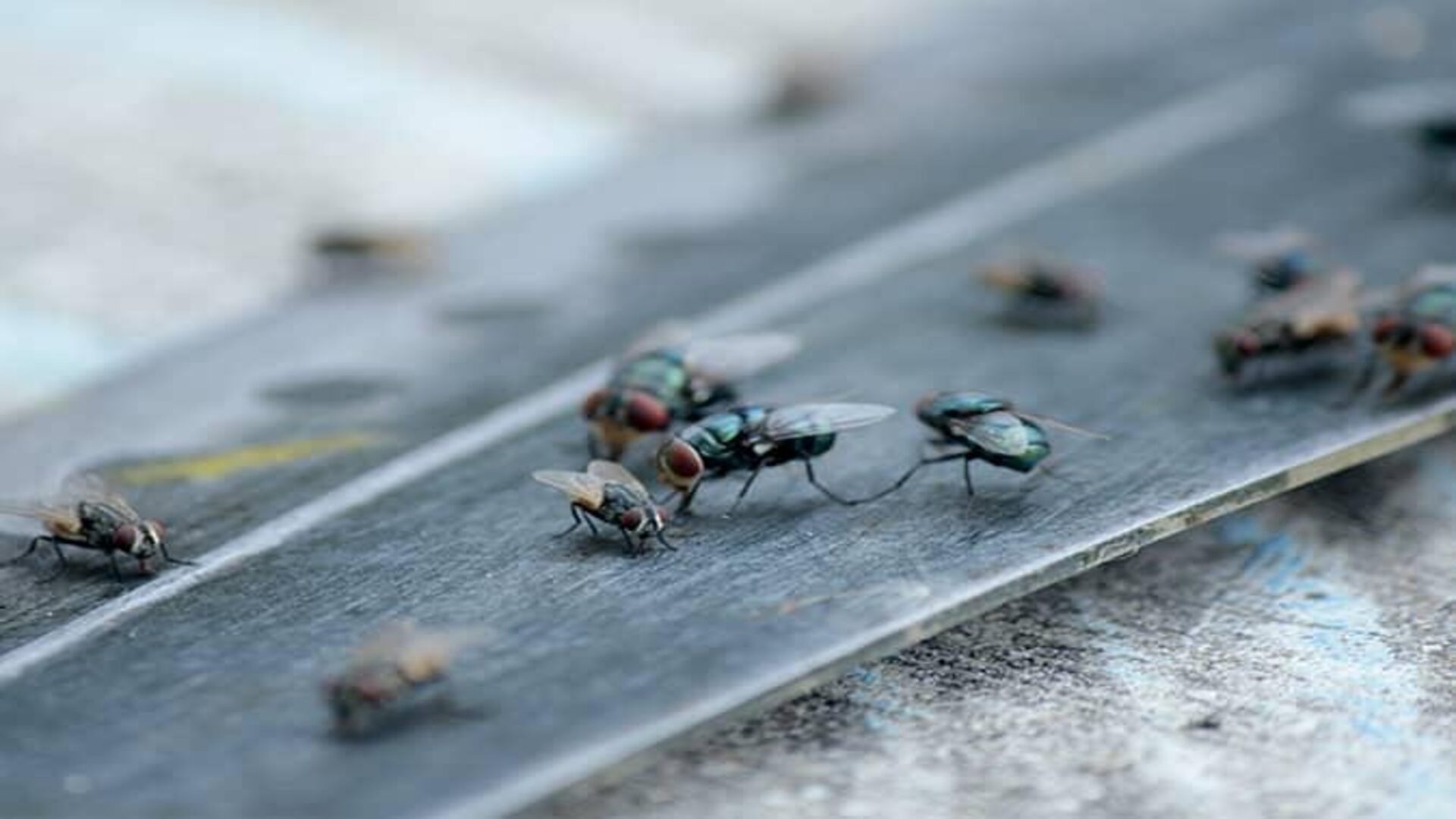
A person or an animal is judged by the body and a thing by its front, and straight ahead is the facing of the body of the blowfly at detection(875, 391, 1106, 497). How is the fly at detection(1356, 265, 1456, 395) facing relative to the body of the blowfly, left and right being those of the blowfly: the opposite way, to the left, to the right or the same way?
to the left

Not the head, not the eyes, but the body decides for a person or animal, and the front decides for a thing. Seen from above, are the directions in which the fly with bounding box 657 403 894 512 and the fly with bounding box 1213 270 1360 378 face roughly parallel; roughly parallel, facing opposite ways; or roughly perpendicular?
roughly parallel

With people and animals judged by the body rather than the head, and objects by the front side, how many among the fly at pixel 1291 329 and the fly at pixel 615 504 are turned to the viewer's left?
1

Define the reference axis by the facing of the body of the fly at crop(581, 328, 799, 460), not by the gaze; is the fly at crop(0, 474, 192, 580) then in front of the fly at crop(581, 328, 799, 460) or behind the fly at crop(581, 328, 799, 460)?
in front

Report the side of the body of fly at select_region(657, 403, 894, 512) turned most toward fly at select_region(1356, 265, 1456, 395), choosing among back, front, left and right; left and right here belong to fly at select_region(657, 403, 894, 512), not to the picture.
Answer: back

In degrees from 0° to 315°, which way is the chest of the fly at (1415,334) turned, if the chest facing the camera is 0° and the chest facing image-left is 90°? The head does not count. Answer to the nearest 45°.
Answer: approximately 45°

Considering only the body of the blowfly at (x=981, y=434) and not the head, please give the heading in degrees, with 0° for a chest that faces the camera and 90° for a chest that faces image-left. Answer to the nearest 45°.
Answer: approximately 135°

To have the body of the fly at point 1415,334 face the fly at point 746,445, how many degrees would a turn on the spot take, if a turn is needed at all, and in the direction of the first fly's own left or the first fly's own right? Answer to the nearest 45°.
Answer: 0° — it already faces it

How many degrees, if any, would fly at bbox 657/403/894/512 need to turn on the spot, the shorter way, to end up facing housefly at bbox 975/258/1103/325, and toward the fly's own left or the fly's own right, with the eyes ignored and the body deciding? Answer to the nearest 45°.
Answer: approximately 135° to the fly's own right

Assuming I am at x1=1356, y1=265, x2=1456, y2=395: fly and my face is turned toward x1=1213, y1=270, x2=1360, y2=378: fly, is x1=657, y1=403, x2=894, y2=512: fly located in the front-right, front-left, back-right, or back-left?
front-left

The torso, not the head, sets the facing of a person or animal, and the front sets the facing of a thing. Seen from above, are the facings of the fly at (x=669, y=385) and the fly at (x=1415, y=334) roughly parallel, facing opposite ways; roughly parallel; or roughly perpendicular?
roughly parallel

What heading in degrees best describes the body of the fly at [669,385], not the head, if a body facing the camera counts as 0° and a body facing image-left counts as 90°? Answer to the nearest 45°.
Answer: approximately 45°

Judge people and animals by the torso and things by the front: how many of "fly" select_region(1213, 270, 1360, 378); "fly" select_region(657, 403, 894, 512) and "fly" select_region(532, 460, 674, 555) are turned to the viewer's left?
2

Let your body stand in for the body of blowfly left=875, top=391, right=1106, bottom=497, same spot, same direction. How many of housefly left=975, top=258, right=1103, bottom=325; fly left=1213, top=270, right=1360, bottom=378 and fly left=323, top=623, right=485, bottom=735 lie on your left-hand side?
1

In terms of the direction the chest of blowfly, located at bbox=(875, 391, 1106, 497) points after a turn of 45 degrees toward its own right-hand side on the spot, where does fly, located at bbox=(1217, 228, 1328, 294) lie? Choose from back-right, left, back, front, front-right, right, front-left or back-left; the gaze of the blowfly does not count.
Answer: front-right

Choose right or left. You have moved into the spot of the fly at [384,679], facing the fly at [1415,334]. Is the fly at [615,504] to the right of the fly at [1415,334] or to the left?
left

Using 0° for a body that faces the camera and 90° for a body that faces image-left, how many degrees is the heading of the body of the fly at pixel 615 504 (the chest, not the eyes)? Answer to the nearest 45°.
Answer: approximately 315°

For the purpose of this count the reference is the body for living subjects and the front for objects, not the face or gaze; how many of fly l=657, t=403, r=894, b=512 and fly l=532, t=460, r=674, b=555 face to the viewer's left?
1

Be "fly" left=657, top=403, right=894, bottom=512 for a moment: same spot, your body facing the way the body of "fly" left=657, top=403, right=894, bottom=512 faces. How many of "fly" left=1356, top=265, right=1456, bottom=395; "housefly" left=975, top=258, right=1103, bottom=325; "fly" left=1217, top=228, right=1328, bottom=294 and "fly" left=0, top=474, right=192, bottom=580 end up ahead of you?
1
